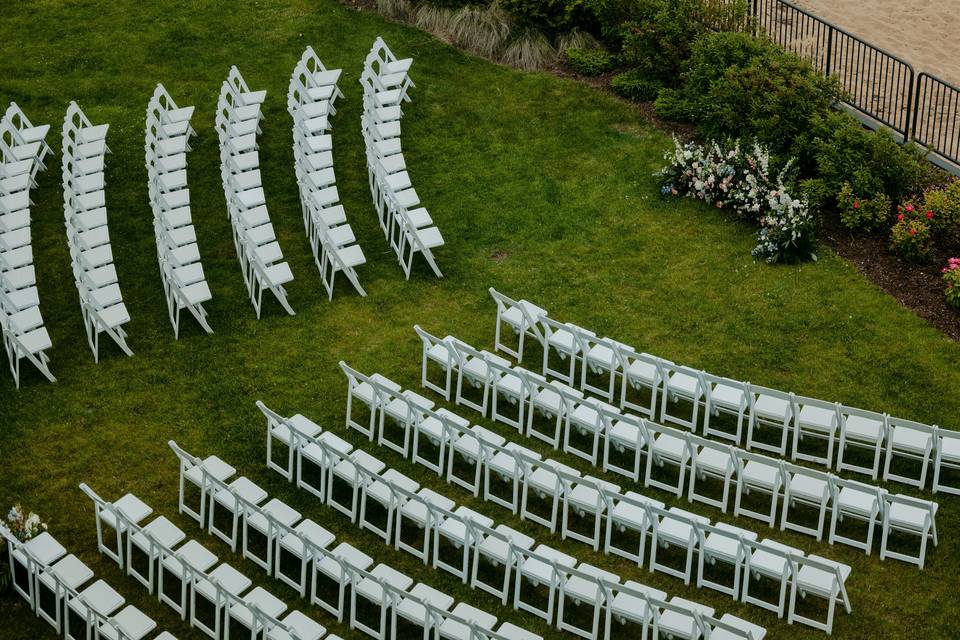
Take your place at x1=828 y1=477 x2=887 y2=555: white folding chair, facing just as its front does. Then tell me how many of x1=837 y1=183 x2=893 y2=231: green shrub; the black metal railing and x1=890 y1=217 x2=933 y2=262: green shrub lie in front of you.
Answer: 3

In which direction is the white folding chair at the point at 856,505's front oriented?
away from the camera

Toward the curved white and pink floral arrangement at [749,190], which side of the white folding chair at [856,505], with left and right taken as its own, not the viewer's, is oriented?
front

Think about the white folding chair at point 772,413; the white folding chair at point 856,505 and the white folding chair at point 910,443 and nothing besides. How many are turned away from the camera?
3

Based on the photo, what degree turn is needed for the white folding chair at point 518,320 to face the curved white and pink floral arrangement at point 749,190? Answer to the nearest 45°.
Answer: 0° — it already faces it

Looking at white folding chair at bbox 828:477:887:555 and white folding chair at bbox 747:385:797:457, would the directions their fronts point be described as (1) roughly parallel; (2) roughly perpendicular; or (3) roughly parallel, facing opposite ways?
roughly parallel

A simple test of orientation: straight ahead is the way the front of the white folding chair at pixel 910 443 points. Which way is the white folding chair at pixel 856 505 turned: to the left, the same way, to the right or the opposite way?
the same way

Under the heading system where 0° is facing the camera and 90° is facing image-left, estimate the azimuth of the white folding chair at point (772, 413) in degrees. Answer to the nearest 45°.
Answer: approximately 180°

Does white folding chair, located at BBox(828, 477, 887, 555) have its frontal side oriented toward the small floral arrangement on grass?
no

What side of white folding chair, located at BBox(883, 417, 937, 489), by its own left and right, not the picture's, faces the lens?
back

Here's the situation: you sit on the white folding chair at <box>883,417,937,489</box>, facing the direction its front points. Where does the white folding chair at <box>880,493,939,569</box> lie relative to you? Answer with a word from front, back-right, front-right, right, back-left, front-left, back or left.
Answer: back

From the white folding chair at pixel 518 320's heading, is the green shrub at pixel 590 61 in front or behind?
in front

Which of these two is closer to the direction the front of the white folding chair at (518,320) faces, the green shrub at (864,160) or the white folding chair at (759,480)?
the green shrub
